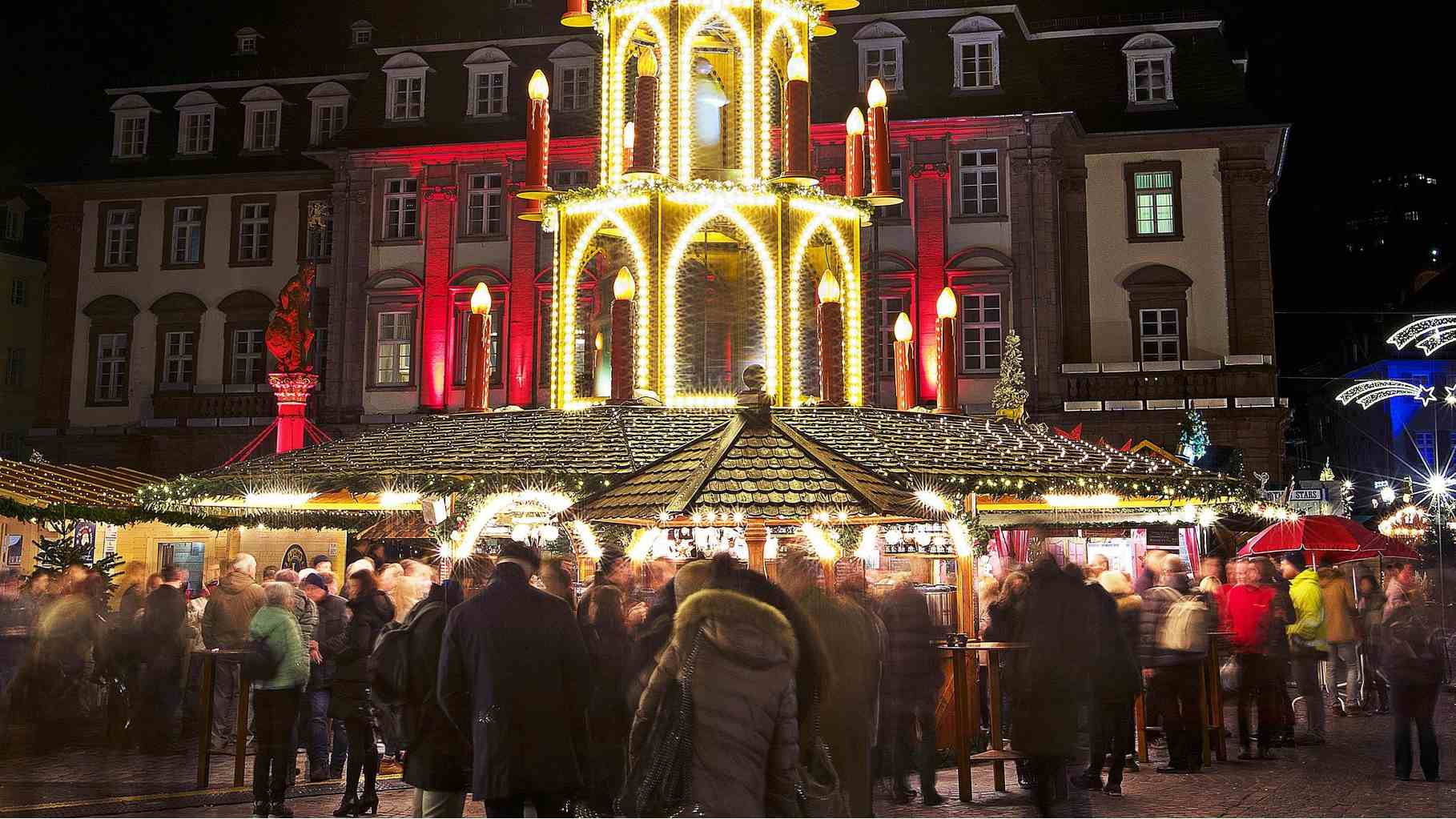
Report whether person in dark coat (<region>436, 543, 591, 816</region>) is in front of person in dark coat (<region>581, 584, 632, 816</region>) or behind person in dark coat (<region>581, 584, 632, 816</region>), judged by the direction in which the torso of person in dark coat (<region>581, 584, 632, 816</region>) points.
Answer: behind

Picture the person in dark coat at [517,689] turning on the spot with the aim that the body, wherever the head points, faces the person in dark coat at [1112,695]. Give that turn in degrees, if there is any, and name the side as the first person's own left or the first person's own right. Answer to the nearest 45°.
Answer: approximately 45° to the first person's own right

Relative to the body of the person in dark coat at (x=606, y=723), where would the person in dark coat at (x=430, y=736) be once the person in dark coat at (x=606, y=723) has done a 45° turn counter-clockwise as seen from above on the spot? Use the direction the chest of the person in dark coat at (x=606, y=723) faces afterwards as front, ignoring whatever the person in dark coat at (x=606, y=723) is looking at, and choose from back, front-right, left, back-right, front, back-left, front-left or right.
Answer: left

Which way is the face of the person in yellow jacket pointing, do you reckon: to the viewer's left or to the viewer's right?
to the viewer's left

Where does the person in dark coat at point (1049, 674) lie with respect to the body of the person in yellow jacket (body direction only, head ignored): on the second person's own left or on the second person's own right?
on the second person's own left

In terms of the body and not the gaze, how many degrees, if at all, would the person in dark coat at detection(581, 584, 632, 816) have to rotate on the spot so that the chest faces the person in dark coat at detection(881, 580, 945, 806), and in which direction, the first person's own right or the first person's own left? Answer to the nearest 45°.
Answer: approximately 45° to the first person's own right

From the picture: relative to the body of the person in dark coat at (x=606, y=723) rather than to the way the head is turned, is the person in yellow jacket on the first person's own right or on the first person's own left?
on the first person's own right

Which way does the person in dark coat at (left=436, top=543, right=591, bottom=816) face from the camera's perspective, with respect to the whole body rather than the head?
away from the camera

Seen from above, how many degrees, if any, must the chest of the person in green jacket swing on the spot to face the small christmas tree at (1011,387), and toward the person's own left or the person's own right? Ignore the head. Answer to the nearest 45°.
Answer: approximately 90° to the person's own right

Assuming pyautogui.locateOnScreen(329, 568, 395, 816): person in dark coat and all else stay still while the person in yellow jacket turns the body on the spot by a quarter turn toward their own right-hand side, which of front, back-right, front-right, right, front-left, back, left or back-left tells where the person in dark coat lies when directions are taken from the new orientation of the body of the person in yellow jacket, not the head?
back-left

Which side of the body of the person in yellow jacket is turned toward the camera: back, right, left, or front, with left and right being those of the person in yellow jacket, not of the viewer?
left

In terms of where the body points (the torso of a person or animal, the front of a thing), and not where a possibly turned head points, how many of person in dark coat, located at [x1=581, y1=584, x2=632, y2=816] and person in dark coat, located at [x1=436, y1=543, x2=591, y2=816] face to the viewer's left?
0

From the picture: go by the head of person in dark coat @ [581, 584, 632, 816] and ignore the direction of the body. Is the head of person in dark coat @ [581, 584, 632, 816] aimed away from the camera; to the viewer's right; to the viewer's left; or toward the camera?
away from the camera

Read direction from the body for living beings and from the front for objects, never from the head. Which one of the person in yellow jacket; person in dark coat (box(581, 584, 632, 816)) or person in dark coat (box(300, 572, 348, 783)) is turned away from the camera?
person in dark coat (box(581, 584, 632, 816))

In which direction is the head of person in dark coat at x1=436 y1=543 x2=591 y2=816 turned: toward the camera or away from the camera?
away from the camera

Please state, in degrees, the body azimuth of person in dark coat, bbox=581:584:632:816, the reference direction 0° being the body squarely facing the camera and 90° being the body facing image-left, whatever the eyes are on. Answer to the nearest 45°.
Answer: approximately 180°
